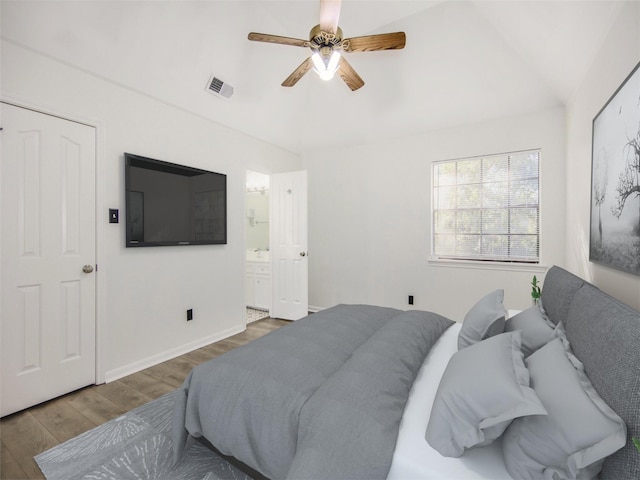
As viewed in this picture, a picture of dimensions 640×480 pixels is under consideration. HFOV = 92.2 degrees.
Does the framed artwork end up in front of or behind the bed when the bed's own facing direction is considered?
behind

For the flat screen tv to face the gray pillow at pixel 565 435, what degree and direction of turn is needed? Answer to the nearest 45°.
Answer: approximately 45° to its right

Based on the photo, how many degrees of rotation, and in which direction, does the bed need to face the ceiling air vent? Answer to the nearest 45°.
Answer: approximately 45° to its right

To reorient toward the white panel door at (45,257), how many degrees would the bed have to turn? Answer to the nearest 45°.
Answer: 0° — it already faces it

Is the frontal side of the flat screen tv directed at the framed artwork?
yes

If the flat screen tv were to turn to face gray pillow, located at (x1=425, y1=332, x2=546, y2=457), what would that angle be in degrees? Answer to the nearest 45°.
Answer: approximately 45° to its right

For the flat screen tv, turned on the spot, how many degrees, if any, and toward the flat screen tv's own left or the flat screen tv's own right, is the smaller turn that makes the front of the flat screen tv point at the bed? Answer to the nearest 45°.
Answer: approximately 45° to the flat screen tv's own right

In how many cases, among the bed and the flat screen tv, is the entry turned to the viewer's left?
1

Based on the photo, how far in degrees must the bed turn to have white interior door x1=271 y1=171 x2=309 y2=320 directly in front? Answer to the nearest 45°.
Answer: approximately 45° to its right

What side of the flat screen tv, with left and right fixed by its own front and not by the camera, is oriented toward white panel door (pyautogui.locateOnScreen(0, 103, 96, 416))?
right

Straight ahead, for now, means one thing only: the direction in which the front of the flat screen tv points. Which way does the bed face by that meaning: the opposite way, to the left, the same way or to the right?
the opposite way

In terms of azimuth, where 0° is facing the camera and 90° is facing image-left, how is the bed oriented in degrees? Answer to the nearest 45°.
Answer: approximately 90°

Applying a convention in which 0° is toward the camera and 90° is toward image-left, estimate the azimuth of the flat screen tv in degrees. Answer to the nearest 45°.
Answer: approximately 315°
